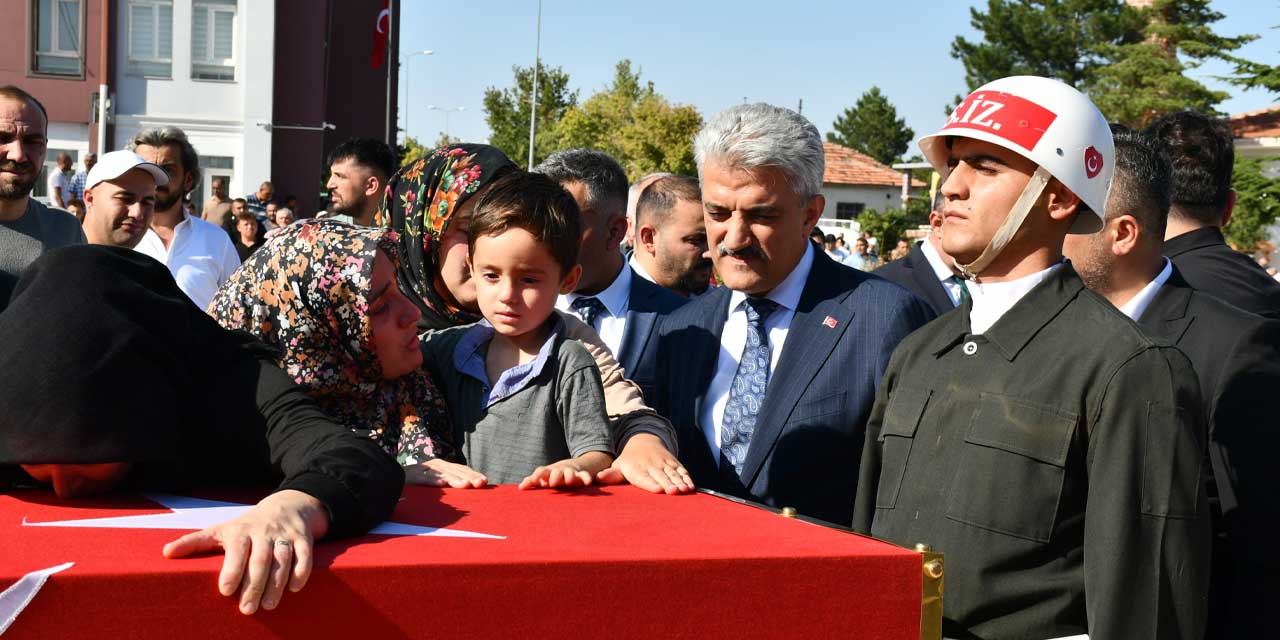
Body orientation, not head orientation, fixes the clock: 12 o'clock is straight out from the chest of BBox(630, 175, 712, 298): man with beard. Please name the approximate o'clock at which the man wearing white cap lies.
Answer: The man wearing white cap is roughly at 4 o'clock from the man with beard.

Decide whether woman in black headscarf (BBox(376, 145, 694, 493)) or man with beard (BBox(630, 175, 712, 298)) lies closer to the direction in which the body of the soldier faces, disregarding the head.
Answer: the woman in black headscarf

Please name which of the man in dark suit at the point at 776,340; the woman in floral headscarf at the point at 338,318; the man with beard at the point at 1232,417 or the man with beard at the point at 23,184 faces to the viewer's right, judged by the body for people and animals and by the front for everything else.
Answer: the woman in floral headscarf

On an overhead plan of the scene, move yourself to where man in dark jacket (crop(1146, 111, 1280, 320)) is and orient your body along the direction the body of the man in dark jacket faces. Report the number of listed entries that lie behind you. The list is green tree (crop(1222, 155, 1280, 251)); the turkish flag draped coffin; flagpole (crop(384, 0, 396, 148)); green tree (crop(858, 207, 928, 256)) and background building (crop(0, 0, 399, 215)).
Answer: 1

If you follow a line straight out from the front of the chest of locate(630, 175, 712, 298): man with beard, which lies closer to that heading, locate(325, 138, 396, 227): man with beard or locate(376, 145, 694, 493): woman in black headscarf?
the woman in black headscarf

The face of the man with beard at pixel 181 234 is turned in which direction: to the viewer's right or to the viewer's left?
to the viewer's left

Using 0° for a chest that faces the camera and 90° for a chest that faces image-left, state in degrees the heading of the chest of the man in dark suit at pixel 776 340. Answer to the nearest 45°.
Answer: approximately 45°

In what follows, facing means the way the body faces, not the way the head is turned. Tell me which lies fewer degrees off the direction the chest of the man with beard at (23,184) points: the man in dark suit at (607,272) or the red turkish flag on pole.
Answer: the man in dark suit

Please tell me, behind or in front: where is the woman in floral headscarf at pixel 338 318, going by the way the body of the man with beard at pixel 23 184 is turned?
in front

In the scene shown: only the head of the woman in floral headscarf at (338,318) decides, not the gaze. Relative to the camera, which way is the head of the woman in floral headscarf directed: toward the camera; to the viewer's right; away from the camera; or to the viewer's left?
to the viewer's right

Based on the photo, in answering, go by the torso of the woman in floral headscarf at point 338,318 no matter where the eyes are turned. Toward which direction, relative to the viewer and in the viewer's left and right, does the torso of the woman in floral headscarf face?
facing to the right of the viewer

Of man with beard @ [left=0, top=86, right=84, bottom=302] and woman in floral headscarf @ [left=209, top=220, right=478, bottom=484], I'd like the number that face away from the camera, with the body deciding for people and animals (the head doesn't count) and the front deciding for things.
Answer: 0

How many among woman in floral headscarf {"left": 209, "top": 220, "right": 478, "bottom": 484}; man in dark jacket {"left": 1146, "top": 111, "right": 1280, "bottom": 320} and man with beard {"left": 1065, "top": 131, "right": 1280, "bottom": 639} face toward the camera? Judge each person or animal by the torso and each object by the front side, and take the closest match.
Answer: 0

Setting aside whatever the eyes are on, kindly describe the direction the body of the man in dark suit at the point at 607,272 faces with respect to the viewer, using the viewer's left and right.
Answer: facing the viewer and to the left of the viewer

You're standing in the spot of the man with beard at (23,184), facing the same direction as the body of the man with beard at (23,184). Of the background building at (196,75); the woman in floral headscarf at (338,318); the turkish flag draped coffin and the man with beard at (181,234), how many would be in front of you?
2

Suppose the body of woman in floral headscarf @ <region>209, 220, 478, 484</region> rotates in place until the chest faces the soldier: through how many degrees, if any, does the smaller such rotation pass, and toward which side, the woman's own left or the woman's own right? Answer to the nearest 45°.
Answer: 0° — they already face them

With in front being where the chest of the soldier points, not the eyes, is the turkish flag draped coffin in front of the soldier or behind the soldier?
in front

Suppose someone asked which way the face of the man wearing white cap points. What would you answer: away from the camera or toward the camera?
toward the camera
